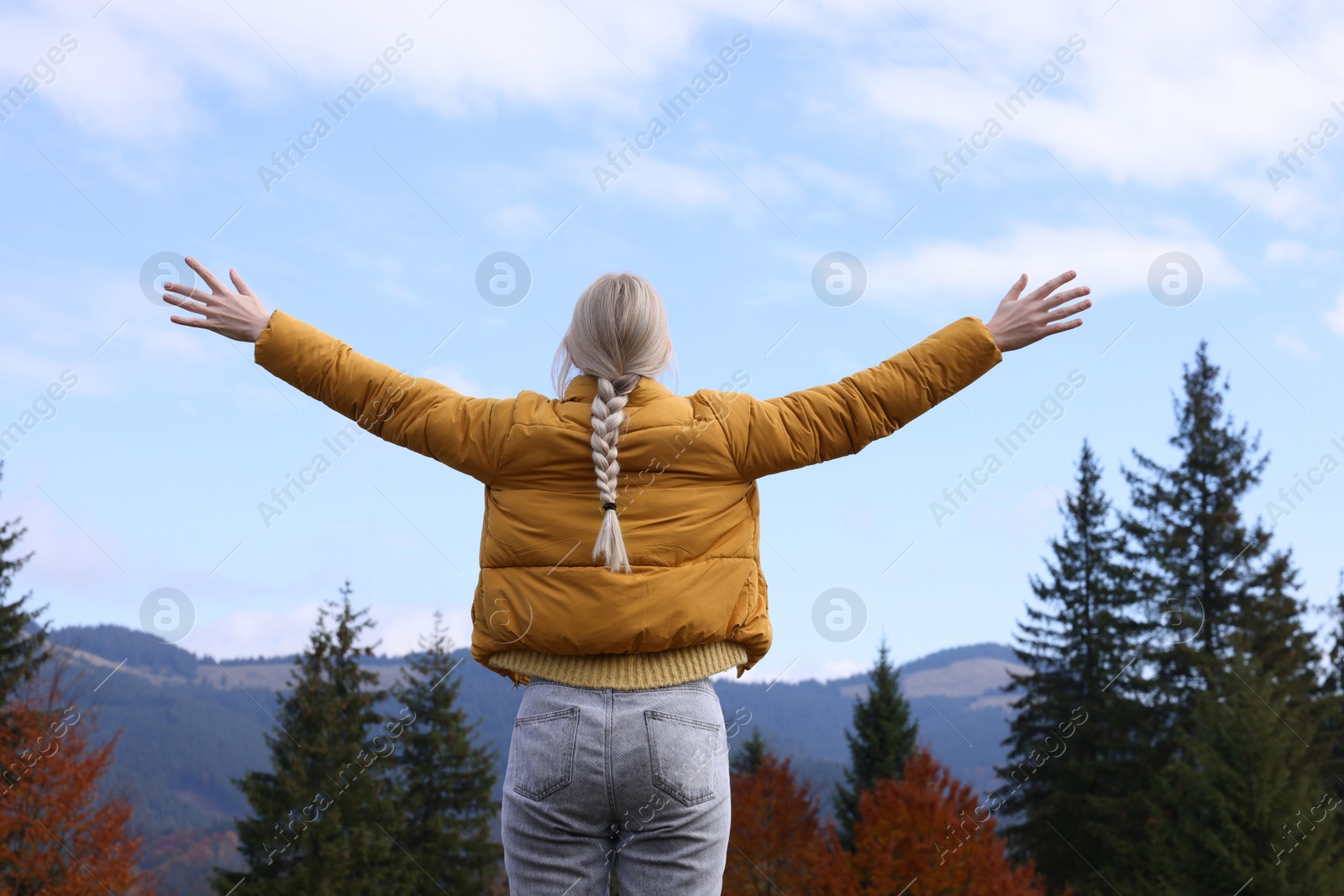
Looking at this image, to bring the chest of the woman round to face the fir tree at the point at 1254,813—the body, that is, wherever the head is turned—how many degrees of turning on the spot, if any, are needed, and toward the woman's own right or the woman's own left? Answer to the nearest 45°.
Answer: approximately 45° to the woman's own right

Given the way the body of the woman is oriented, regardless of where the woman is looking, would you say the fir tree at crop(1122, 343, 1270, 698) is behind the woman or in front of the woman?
in front

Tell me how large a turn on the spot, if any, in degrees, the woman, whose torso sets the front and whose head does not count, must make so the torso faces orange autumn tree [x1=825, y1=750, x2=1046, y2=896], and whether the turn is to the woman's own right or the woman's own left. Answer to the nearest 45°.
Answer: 0° — they already face it

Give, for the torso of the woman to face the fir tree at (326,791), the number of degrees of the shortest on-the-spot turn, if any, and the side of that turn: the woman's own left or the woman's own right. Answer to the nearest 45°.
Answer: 0° — they already face it

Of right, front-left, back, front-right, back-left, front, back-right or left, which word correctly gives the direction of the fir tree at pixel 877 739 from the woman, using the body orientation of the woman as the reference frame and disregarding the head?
front

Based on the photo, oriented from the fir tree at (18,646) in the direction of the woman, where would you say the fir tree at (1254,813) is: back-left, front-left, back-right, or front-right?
front-left

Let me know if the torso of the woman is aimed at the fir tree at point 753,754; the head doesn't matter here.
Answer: yes

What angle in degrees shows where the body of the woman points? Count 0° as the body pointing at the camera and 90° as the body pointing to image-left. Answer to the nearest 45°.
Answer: approximately 180°

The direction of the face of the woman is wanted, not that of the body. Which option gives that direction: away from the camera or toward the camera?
away from the camera

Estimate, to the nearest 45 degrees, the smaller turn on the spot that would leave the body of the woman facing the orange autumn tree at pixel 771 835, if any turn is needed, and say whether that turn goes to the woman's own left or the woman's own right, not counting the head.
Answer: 0° — they already face it

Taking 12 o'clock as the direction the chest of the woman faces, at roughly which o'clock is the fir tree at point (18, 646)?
The fir tree is roughly at 11 o'clock from the woman.

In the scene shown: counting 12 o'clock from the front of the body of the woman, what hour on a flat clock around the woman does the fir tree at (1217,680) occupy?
The fir tree is roughly at 1 o'clock from the woman.

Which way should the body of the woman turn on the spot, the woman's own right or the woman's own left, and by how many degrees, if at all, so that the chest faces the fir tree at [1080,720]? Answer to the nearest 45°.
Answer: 0° — they already face it

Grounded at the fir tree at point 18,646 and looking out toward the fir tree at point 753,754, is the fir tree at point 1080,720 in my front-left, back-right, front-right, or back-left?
front-right

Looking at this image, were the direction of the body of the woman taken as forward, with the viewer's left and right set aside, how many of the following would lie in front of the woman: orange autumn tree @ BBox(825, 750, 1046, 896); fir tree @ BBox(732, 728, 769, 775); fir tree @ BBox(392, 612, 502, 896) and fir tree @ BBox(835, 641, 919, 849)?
4

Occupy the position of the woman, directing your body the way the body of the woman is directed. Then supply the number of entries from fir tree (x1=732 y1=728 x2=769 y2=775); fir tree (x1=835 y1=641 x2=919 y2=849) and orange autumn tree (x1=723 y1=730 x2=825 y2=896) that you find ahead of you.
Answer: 3
